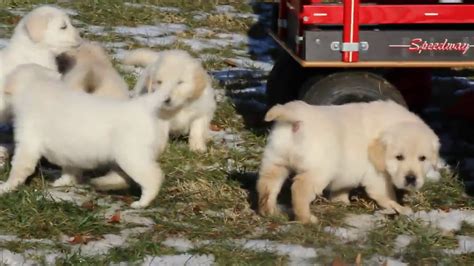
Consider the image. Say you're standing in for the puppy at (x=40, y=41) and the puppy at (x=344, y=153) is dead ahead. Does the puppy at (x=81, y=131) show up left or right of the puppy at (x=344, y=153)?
right

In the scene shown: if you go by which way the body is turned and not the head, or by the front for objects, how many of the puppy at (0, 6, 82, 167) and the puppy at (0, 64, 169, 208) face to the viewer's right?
1
